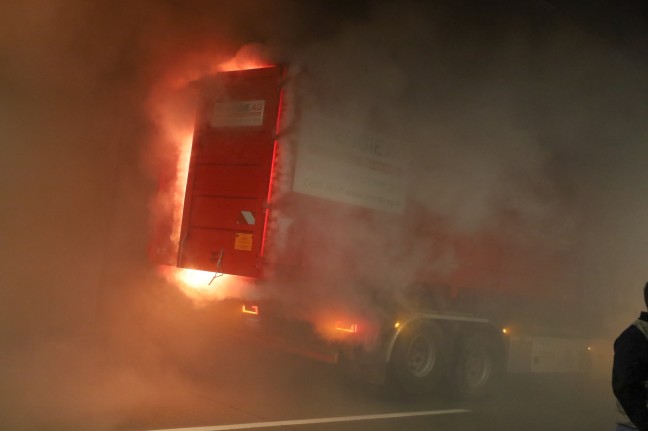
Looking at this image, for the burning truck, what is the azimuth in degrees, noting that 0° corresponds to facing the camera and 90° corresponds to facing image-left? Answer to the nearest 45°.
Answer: approximately 225°
